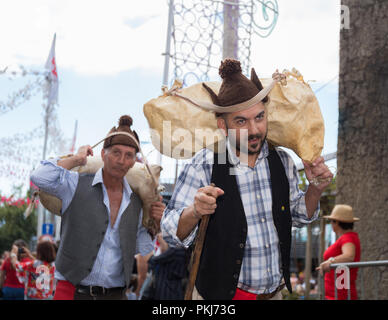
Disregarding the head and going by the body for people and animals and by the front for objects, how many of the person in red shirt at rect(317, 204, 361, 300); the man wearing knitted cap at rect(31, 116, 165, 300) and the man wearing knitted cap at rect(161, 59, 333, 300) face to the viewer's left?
1

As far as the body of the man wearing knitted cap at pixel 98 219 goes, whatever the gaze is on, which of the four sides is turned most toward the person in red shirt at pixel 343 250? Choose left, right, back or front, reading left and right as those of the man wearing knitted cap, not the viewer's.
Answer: left

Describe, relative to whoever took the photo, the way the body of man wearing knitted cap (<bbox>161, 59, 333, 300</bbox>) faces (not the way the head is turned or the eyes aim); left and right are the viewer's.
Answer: facing the viewer and to the right of the viewer

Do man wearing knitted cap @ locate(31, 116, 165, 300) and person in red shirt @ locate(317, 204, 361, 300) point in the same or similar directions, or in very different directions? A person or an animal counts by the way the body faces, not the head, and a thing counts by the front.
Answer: very different directions

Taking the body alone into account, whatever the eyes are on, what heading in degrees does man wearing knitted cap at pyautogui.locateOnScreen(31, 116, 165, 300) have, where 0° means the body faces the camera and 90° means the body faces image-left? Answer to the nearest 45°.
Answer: approximately 315°

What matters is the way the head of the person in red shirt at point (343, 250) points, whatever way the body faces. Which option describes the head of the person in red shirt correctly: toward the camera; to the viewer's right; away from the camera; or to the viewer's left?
to the viewer's left

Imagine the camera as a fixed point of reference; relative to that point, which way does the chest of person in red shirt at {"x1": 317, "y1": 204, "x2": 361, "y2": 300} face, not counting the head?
to the viewer's left

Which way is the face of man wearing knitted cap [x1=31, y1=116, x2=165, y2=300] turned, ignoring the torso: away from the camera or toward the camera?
toward the camera
